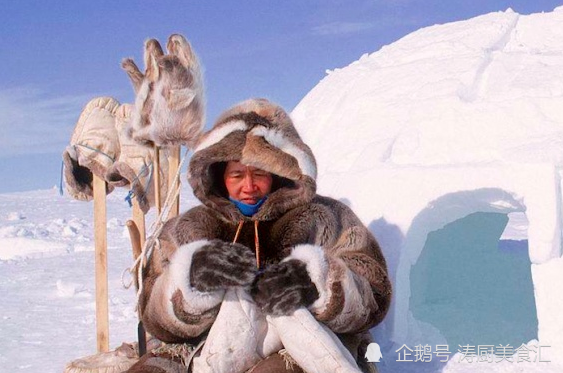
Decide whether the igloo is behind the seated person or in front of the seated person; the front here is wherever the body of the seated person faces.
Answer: behind

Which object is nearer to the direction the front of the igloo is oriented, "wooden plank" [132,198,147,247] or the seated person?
the seated person

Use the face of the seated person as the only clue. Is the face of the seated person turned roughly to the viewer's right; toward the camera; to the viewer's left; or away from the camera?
toward the camera

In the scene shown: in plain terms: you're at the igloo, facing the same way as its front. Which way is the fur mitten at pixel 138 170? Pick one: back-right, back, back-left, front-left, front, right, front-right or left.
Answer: front-right

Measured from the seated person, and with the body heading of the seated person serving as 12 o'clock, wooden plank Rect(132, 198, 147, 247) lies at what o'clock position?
The wooden plank is roughly at 5 o'clock from the seated person.

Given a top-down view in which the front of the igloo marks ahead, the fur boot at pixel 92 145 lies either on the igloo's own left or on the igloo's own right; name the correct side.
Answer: on the igloo's own right

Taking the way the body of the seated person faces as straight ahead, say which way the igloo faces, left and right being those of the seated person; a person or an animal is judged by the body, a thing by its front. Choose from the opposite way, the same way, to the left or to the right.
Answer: the same way

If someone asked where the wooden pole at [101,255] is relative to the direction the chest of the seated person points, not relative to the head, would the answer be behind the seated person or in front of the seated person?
behind

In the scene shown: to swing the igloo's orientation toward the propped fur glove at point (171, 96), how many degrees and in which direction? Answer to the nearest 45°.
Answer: approximately 45° to its right

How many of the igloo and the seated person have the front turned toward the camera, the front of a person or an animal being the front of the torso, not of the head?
2

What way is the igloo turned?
toward the camera

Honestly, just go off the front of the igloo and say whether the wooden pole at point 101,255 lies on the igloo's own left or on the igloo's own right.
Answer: on the igloo's own right

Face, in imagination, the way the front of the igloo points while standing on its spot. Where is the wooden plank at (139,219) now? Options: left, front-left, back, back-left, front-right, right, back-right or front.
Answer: front-right
